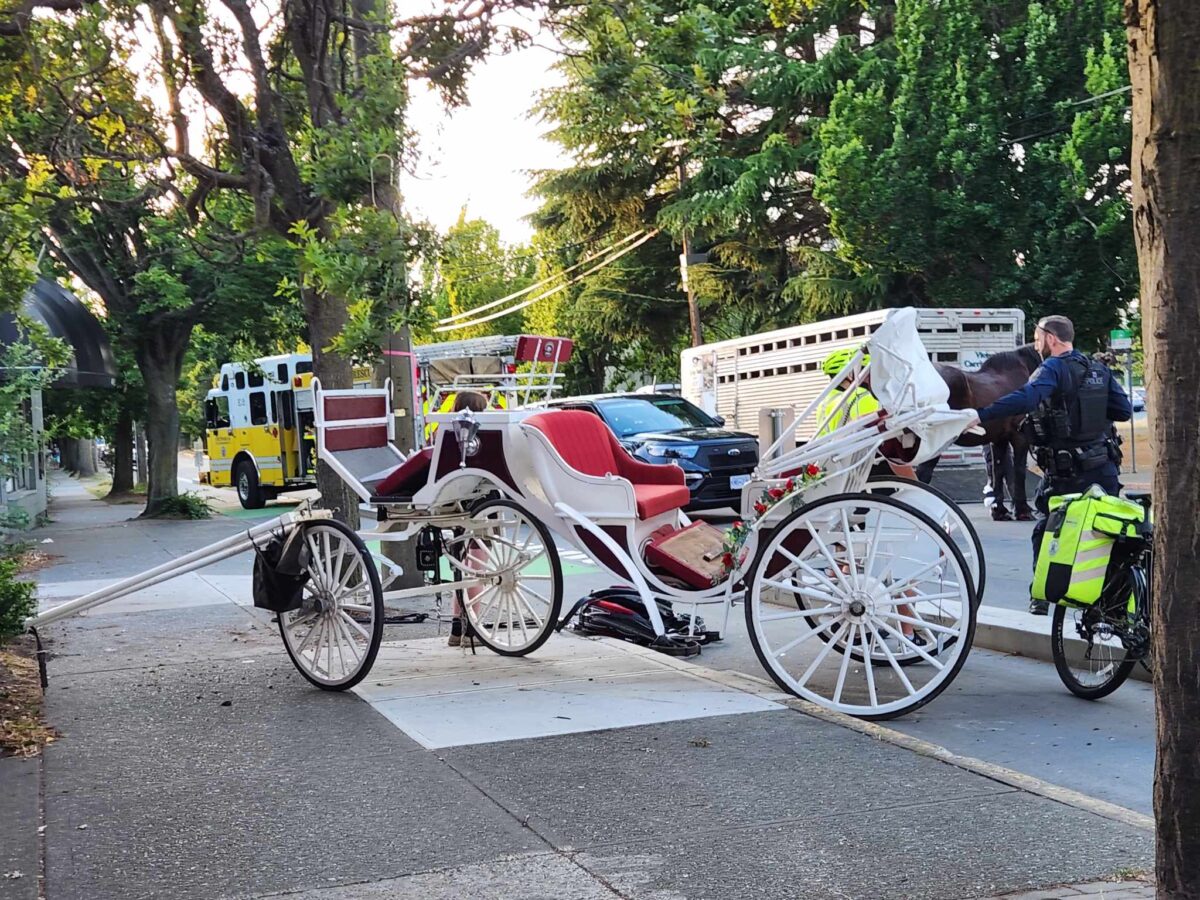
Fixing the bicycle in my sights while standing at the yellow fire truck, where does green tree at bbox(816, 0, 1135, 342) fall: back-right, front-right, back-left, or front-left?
front-left

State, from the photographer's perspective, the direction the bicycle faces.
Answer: facing away from the viewer and to the right of the viewer

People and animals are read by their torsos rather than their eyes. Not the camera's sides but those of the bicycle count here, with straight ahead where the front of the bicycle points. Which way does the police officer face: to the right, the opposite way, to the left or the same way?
to the left

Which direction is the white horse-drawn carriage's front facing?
to the viewer's left

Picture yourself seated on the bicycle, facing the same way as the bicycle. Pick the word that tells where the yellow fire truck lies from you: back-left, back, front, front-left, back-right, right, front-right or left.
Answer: left

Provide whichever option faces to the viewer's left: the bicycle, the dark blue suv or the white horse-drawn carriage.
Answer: the white horse-drawn carriage

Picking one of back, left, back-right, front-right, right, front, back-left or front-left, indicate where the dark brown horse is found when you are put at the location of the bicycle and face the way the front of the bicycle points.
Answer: front-left

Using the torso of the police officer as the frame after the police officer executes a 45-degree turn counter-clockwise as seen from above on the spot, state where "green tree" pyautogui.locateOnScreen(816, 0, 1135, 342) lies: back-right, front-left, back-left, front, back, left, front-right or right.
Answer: right

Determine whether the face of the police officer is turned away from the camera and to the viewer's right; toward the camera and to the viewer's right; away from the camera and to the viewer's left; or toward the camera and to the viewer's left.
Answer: away from the camera and to the viewer's left

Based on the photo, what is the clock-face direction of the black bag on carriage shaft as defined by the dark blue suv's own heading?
The black bag on carriage shaft is roughly at 2 o'clock from the dark blue suv.

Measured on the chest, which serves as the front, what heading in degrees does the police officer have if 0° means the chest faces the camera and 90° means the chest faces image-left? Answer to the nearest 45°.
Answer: approximately 135°
